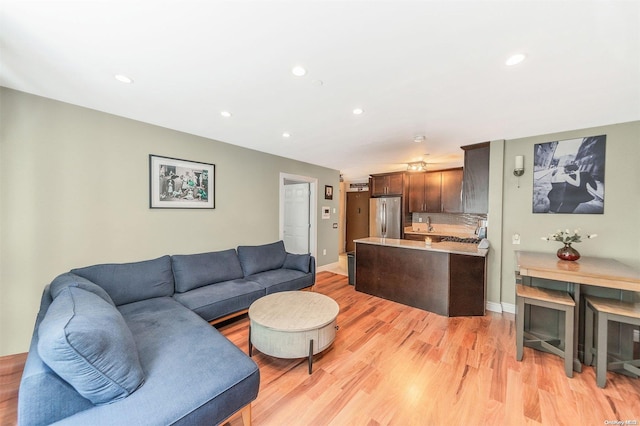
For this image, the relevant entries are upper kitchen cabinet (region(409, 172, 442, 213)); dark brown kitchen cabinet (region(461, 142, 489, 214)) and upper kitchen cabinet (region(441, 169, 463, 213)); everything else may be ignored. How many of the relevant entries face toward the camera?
2

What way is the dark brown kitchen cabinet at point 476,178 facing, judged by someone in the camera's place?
facing to the left of the viewer

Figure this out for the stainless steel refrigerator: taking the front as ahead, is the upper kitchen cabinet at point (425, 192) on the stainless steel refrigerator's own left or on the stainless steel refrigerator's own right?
on the stainless steel refrigerator's own left

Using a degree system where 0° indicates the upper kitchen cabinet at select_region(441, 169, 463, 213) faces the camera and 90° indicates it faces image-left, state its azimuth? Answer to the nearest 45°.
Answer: approximately 0°

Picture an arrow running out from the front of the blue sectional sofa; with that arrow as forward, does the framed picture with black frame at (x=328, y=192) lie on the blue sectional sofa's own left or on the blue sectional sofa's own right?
on the blue sectional sofa's own left

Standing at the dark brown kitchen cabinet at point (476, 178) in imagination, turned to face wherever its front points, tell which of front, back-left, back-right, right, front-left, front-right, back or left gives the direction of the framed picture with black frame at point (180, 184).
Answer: front-left

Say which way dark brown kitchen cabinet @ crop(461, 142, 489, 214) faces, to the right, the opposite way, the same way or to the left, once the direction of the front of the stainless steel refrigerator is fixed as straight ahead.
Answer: to the right

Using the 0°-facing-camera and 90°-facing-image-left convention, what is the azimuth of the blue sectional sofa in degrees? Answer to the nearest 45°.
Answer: approximately 315°

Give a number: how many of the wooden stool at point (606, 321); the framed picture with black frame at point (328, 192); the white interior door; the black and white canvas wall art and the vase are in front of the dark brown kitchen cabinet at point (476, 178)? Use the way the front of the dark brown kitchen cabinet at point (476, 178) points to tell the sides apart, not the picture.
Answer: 2
